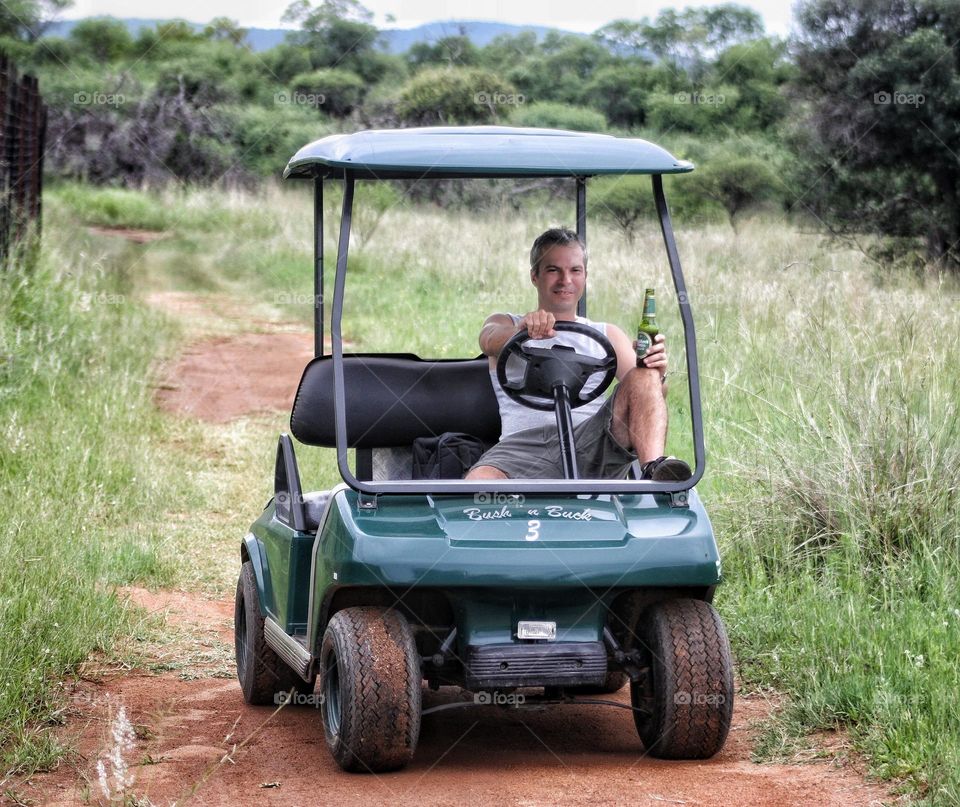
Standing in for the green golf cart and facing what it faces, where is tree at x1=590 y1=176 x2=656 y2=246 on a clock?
The tree is roughly at 6 o'clock from the green golf cart.

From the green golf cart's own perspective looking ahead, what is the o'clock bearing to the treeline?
The treeline is roughly at 6 o'clock from the green golf cart.

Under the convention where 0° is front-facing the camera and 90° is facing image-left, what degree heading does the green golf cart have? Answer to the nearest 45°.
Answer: approximately 0°

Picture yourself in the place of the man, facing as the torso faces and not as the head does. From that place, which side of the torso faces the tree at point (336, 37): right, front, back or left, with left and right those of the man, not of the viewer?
back

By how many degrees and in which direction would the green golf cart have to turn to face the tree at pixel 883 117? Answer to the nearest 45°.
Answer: approximately 180°

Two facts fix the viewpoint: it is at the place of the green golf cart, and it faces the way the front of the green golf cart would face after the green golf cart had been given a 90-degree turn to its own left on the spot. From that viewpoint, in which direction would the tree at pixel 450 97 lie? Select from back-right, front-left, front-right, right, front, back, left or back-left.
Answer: left

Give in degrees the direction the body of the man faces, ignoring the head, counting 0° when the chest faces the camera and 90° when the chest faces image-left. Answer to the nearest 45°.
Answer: approximately 0°

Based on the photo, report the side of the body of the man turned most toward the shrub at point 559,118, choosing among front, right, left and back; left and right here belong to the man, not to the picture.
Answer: back

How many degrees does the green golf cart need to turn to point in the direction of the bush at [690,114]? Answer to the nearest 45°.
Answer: approximately 180°

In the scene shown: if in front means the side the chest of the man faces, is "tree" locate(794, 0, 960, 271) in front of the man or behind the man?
behind

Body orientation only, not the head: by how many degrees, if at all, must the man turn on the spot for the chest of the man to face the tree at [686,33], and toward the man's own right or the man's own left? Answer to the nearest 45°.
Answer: approximately 180°

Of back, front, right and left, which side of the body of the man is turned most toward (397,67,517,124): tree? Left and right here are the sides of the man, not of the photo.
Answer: back

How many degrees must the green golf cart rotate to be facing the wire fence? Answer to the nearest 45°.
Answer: approximately 135° to its right

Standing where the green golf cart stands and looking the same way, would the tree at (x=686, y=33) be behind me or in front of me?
behind

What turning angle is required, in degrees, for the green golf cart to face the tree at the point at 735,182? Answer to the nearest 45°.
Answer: approximately 180°
